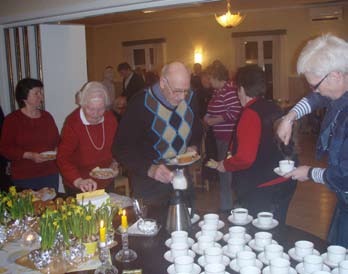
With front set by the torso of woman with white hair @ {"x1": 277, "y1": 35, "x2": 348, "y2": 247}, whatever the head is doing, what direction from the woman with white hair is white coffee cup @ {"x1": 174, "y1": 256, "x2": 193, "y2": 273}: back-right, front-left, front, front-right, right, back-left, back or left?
front-left

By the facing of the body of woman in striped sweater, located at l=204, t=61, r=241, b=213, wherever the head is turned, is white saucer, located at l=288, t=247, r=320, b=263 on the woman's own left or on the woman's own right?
on the woman's own left

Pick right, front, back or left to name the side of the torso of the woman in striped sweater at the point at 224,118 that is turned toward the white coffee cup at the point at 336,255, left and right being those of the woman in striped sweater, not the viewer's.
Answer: left

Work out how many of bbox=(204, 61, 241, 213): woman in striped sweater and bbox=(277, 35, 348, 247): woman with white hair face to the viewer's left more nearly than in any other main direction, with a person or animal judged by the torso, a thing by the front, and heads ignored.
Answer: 2

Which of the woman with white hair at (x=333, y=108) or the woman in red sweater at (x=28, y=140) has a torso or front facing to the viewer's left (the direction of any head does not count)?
the woman with white hair

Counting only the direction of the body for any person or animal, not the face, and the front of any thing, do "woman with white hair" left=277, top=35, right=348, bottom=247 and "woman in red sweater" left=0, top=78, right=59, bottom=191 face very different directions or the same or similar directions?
very different directions

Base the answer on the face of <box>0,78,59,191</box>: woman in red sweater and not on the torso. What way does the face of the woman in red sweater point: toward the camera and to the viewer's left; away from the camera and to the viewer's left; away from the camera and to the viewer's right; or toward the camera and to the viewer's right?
toward the camera and to the viewer's right

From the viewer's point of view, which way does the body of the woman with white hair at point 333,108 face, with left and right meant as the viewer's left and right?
facing to the left of the viewer

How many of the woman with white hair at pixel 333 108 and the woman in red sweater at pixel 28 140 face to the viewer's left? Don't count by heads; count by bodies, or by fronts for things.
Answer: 1

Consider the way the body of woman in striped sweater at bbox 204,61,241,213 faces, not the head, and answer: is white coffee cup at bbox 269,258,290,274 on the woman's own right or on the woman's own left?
on the woman's own left

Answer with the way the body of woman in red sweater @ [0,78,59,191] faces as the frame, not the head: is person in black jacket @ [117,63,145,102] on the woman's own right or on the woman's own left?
on the woman's own left

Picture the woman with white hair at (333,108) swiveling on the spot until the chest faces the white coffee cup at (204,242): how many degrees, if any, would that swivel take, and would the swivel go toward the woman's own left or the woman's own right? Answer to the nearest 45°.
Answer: approximately 45° to the woman's own left
